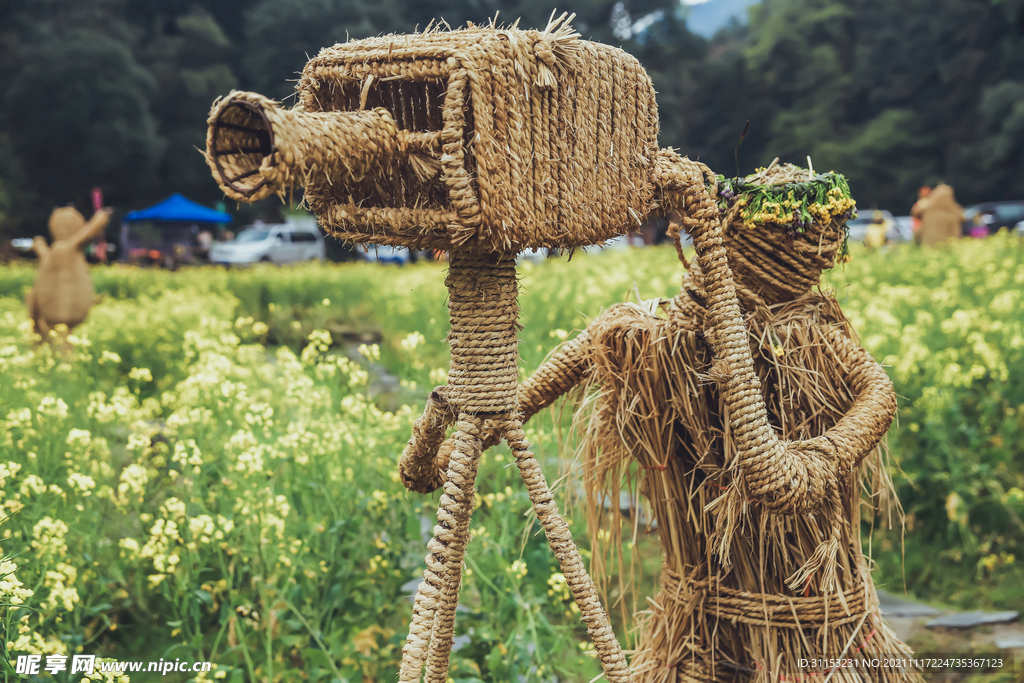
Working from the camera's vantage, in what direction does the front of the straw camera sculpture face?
facing the viewer and to the left of the viewer

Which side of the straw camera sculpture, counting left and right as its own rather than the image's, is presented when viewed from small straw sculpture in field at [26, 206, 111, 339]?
right

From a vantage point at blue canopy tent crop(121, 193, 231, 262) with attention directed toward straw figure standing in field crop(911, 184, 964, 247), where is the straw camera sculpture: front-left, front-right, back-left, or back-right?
front-right

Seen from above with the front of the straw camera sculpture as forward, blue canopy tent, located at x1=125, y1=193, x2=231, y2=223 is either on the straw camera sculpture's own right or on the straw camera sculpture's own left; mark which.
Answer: on the straw camera sculpture's own right
